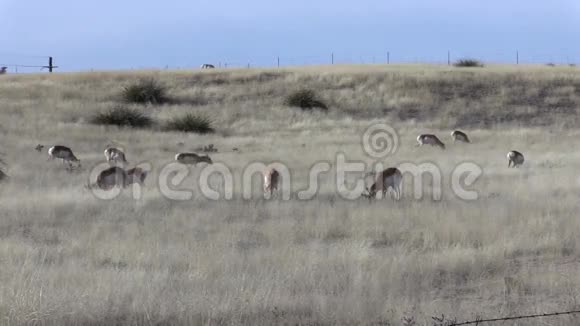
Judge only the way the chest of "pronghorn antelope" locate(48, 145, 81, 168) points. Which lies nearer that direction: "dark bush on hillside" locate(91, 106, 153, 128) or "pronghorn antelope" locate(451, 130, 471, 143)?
the pronghorn antelope

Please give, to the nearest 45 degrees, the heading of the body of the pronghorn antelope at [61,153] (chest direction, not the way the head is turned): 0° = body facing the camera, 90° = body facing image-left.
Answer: approximately 270°

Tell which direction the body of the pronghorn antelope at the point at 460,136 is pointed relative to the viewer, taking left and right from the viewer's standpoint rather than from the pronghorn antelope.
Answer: facing to the right of the viewer
